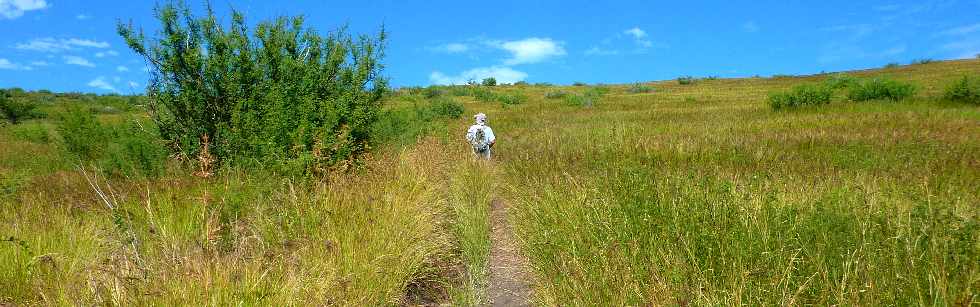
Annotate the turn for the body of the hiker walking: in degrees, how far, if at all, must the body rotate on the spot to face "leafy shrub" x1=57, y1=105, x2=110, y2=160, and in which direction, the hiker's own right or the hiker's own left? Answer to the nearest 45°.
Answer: approximately 90° to the hiker's own left

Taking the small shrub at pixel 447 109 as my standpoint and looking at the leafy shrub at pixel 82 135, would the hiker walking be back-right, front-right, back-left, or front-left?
front-left

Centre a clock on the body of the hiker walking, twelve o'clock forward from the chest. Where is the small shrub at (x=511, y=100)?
The small shrub is roughly at 12 o'clock from the hiker walking.

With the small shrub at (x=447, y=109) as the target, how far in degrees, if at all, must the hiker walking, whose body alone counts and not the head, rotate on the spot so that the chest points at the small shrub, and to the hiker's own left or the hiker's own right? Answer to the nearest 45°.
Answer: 0° — they already face it

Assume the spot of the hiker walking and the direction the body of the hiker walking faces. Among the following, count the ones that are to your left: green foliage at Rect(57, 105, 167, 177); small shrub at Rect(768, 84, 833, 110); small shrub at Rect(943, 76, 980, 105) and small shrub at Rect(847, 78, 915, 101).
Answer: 1

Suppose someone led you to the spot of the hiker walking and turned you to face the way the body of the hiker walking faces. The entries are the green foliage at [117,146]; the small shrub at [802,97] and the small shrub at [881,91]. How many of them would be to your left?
1

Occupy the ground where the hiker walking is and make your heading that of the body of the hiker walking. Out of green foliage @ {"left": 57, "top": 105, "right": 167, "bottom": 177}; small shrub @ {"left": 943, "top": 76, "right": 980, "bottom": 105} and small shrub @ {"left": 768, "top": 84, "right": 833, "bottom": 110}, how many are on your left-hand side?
1

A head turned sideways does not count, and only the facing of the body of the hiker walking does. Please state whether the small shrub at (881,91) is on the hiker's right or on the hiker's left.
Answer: on the hiker's right

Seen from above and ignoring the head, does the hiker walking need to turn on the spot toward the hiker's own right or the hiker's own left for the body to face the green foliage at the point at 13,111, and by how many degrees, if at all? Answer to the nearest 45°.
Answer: approximately 45° to the hiker's own left

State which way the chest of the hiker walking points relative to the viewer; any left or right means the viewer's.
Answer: facing away from the viewer

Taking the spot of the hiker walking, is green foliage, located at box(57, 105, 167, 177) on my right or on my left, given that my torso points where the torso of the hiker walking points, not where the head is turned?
on my left

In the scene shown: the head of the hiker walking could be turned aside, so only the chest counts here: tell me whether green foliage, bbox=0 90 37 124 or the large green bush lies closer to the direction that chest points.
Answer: the green foliage

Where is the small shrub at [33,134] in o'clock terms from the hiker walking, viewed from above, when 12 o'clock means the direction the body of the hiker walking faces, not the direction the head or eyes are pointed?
The small shrub is roughly at 10 o'clock from the hiker walking.
